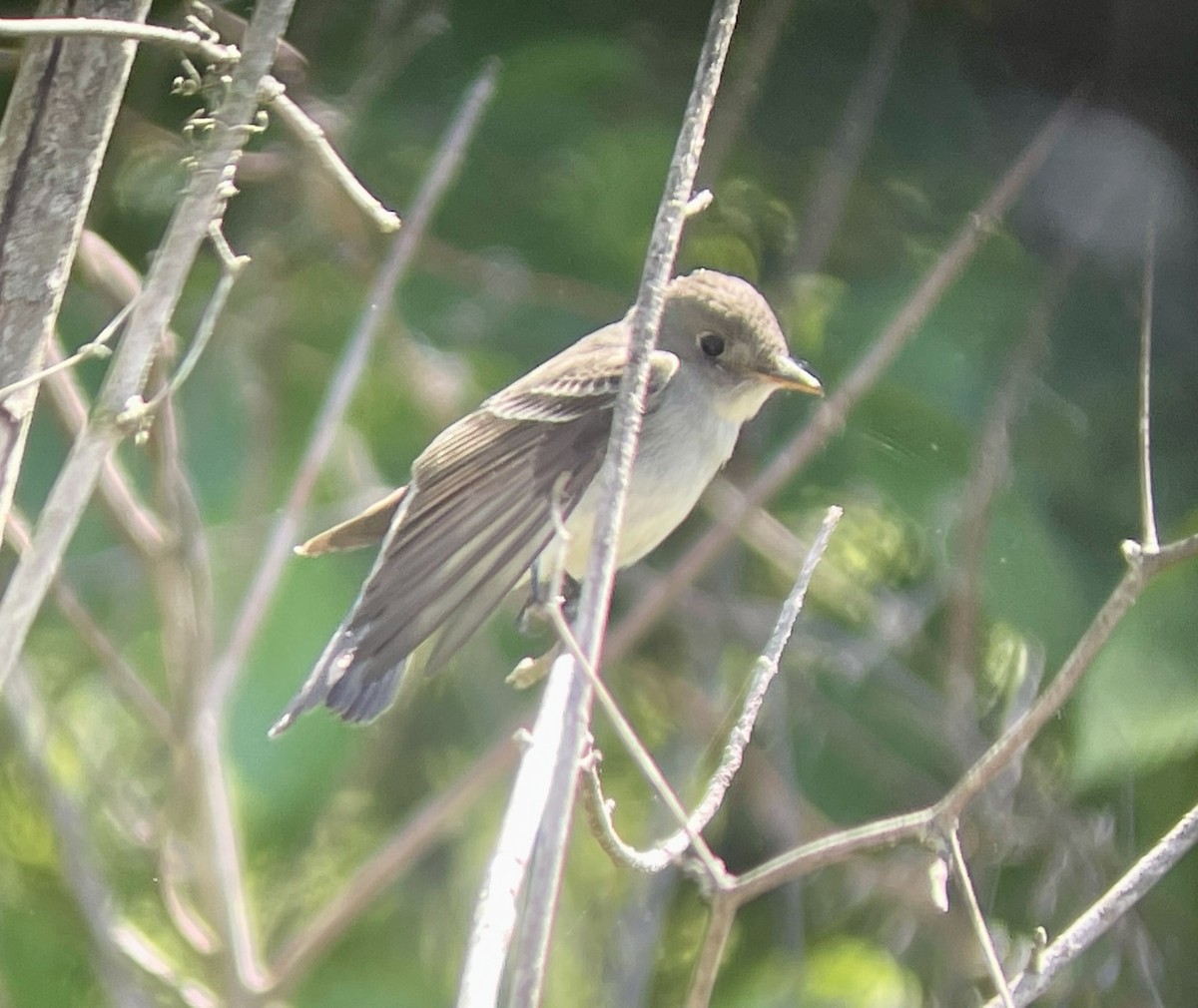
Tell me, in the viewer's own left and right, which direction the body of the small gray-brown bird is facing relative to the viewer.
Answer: facing to the right of the viewer
